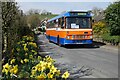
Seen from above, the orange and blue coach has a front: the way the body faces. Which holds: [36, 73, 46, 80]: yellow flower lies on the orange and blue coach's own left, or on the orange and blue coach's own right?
on the orange and blue coach's own right

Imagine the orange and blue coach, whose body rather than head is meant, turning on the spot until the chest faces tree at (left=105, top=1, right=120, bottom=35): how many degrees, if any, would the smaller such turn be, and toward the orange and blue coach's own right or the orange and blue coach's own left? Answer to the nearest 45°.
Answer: approximately 90° to the orange and blue coach's own left

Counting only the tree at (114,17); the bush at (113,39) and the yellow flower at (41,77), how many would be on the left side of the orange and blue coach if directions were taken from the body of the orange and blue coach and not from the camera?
2

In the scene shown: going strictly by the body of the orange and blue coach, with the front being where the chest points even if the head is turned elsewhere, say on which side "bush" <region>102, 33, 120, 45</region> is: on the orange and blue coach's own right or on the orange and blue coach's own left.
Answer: on the orange and blue coach's own left

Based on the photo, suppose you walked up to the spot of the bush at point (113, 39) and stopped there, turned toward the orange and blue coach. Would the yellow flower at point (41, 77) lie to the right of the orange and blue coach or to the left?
left

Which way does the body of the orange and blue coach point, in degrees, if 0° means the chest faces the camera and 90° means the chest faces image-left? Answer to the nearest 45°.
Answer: approximately 315°
